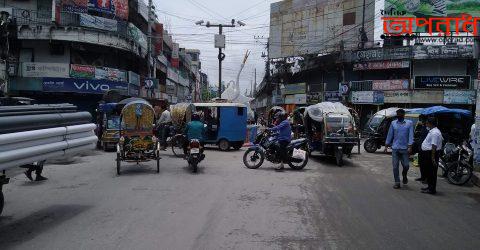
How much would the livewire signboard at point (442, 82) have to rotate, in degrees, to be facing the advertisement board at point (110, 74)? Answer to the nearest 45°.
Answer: approximately 45° to its right

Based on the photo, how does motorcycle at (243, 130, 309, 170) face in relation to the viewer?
to the viewer's left

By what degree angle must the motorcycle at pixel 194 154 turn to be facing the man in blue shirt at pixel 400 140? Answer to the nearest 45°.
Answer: approximately 135° to its right

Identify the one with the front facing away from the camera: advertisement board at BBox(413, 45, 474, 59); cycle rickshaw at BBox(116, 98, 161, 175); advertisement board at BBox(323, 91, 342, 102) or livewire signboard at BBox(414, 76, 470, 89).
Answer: the cycle rickshaw

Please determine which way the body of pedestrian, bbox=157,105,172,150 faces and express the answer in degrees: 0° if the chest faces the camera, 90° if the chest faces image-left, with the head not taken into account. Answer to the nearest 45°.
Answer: approximately 180°

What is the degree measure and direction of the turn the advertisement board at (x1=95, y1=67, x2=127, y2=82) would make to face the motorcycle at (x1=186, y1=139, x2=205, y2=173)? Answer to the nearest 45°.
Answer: approximately 45° to its right

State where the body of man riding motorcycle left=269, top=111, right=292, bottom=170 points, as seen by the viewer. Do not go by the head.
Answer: to the viewer's left

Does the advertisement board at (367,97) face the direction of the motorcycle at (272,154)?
yes

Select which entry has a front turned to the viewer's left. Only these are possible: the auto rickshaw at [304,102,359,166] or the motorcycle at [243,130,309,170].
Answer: the motorcycle

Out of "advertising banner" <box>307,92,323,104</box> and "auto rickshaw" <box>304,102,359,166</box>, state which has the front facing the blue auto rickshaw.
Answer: the advertising banner
